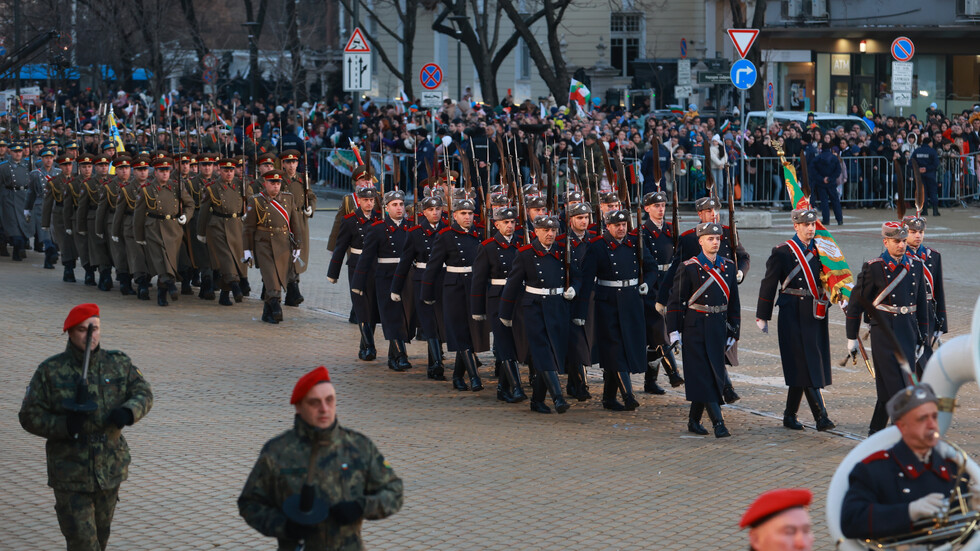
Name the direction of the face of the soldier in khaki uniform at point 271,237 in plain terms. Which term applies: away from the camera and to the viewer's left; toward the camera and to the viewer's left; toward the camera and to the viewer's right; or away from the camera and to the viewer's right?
toward the camera and to the viewer's right

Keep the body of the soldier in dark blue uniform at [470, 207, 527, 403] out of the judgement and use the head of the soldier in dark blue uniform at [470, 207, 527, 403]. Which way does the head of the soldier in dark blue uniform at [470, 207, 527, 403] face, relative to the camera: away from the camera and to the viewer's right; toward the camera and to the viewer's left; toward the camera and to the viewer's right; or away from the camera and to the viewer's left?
toward the camera and to the viewer's right

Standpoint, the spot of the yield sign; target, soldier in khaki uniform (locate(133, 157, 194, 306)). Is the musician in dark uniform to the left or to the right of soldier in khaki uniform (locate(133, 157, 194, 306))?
left

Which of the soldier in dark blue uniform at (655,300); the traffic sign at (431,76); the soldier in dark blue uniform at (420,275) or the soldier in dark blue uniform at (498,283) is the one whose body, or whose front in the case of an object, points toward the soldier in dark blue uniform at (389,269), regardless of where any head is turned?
the traffic sign

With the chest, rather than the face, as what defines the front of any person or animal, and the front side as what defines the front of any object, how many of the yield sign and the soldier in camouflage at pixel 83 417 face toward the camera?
2

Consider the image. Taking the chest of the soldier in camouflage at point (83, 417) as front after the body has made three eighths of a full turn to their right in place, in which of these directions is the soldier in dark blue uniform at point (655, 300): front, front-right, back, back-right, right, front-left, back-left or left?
right

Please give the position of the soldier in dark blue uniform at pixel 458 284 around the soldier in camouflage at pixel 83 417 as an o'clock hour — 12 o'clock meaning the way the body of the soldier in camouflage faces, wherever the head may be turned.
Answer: The soldier in dark blue uniform is roughly at 7 o'clock from the soldier in camouflage.

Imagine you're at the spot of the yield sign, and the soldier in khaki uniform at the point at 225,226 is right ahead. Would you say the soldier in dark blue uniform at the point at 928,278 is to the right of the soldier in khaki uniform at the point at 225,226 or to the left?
left

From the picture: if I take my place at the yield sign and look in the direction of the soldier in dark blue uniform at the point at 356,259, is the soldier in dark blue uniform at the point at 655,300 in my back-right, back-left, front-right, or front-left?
front-left

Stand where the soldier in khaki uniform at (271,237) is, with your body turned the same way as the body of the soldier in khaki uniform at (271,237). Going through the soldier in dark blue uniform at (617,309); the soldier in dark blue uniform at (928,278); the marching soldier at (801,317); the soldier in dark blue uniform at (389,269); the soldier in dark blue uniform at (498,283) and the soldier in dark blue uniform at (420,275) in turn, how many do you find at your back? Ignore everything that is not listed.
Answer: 0

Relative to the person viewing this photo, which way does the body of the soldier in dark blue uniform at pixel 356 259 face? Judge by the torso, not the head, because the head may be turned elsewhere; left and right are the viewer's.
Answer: facing the viewer and to the right of the viewer

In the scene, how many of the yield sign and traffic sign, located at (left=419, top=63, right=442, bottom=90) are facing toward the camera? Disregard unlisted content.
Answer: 2

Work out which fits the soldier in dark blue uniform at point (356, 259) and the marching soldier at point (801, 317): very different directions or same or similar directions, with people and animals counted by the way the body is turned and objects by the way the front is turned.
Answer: same or similar directions

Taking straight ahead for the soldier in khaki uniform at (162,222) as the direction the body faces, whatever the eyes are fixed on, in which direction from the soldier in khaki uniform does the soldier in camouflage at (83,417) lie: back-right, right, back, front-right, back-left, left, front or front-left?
front-right

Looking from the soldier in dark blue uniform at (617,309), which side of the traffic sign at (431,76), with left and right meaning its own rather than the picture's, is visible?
front

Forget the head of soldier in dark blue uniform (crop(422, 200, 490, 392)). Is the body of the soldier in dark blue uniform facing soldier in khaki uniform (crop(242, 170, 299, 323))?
no

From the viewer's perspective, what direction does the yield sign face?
toward the camera

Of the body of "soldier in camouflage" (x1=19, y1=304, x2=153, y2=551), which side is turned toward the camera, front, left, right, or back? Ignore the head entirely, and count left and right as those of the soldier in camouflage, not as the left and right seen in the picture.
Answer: front

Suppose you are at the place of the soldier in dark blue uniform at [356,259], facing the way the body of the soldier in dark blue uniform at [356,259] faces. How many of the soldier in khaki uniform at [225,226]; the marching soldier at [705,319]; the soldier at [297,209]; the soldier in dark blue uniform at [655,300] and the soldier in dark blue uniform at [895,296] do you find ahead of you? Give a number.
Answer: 3
